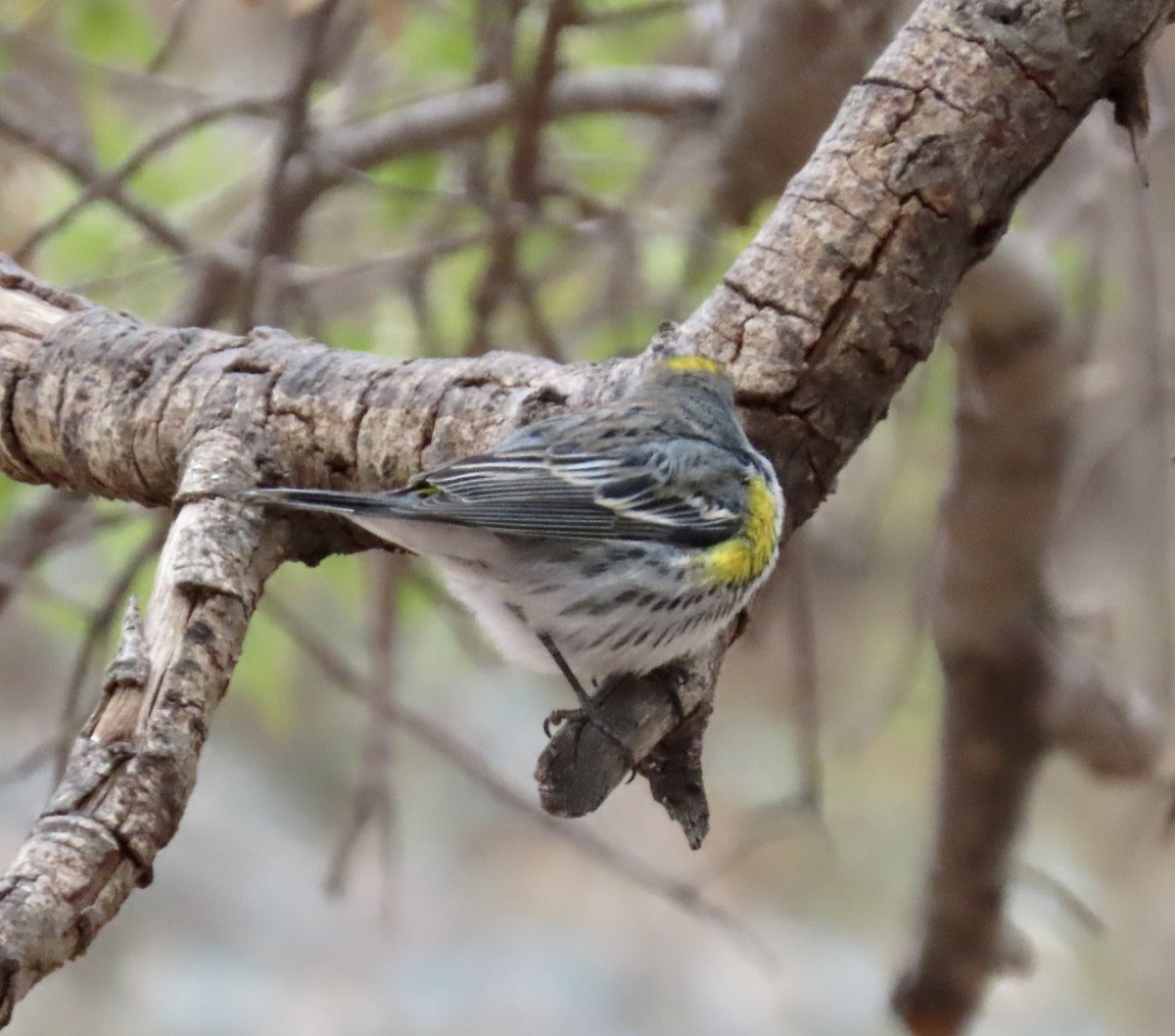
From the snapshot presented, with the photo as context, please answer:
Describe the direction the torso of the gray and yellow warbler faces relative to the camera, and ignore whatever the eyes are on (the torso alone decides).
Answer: to the viewer's right

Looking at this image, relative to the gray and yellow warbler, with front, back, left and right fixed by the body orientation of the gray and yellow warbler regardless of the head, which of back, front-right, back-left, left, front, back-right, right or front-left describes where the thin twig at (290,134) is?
back-left

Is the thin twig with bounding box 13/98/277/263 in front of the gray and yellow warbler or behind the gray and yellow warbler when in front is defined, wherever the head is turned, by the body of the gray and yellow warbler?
behind
